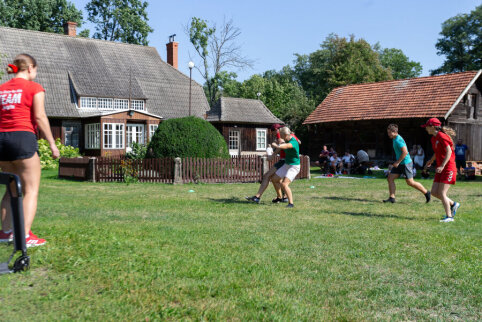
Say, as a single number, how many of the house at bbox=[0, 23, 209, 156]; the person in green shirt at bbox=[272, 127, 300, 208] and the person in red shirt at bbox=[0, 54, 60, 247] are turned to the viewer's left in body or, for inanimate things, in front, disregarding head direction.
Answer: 1

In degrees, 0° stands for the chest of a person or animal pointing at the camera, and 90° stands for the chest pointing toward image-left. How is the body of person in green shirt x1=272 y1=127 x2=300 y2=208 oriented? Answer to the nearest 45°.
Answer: approximately 90°

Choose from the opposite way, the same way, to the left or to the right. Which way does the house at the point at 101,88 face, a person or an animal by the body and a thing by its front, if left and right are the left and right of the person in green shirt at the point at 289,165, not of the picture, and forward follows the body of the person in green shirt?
to the left

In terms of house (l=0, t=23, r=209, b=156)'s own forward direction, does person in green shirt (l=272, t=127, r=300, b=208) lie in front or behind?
in front

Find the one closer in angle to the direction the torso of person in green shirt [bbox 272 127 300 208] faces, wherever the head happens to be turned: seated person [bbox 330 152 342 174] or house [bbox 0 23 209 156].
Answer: the house

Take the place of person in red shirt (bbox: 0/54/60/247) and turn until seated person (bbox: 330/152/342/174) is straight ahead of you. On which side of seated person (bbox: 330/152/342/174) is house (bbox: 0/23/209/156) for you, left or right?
left

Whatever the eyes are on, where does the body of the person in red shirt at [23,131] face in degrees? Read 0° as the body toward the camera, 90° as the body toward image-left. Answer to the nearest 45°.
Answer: approximately 225°

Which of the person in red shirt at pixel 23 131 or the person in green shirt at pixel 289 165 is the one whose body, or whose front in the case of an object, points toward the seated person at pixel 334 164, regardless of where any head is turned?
the person in red shirt

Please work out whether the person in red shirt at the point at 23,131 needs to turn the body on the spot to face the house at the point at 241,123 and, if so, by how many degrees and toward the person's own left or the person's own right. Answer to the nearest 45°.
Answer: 0° — they already face it

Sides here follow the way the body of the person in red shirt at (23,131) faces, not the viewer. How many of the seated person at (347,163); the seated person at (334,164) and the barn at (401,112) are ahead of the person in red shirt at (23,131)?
3

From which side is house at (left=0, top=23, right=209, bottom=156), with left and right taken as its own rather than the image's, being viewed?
front

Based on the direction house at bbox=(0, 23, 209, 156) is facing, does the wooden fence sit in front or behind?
in front
